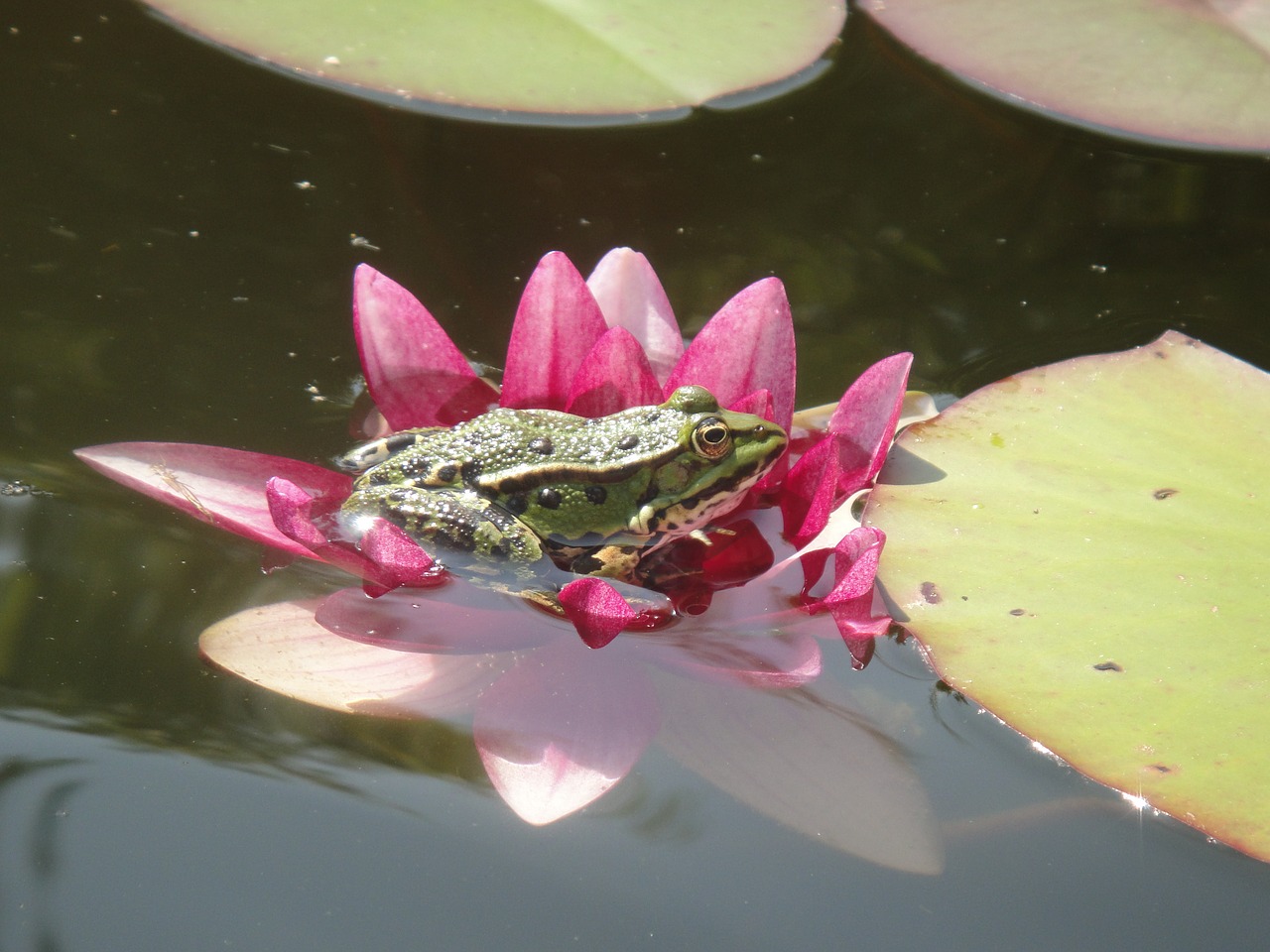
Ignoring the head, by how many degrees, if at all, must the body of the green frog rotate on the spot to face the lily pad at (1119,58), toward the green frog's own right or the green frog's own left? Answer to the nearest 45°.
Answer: approximately 45° to the green frog's own left

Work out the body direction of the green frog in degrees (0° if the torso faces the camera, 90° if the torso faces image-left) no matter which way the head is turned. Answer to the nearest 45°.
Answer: approximately 270°

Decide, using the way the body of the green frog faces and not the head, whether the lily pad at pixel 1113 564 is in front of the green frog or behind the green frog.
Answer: in front

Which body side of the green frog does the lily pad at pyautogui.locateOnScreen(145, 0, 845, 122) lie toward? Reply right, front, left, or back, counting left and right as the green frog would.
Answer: left
